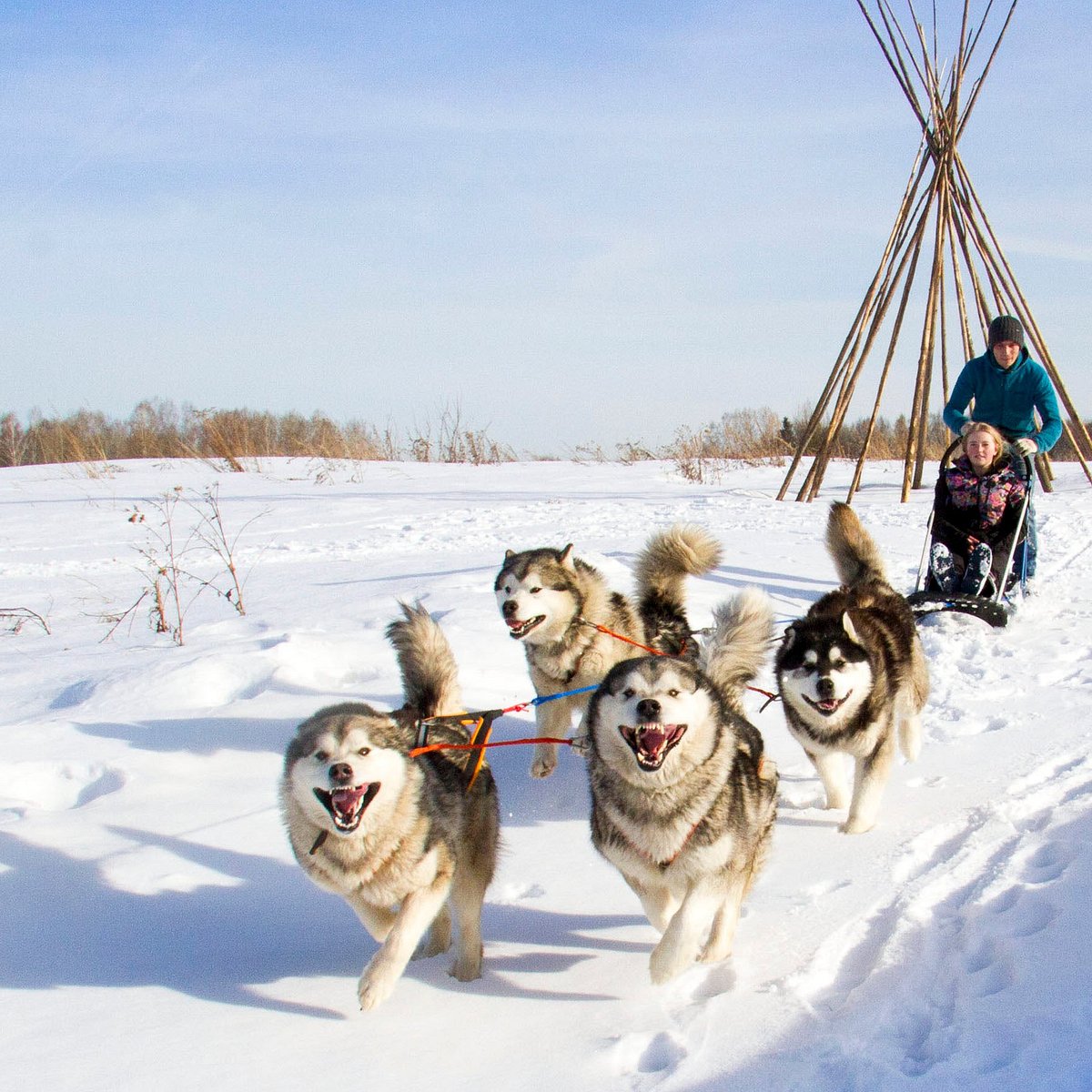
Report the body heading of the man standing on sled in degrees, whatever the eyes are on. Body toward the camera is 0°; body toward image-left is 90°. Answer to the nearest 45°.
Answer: approximately 0°

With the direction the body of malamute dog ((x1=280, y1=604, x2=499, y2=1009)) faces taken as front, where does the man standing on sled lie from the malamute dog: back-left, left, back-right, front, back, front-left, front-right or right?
back

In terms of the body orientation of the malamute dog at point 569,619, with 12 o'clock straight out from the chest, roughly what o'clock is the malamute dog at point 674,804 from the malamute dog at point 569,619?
the malamute dog at point 674,804 is roughly at 10 o'clock from the malamute dog at point 569,619.

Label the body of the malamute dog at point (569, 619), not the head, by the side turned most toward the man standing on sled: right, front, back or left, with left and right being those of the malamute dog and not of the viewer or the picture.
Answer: back

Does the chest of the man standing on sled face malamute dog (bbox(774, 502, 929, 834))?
yes

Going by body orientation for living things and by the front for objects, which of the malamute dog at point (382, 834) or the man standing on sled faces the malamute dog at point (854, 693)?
the man standing on sled

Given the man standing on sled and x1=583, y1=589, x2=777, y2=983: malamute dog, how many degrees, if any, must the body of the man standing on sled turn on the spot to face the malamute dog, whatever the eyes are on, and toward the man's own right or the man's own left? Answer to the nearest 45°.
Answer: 0° — they already face it

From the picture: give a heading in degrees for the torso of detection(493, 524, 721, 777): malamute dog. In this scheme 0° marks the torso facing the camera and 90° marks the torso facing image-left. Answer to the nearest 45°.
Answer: approximately 45°

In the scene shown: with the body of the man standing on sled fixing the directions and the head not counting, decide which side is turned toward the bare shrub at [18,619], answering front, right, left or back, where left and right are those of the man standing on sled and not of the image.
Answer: right

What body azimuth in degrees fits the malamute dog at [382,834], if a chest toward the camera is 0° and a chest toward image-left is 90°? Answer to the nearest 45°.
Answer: approximately 45°
